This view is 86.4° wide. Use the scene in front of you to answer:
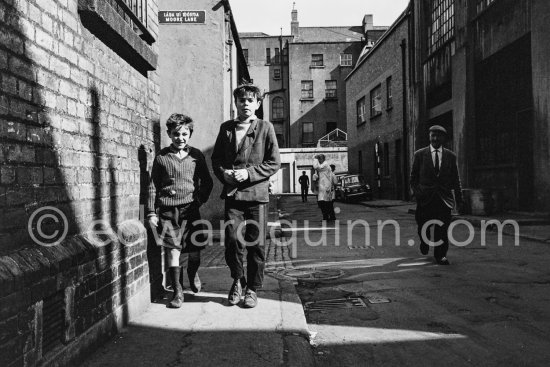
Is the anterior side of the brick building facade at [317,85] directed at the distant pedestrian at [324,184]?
yes

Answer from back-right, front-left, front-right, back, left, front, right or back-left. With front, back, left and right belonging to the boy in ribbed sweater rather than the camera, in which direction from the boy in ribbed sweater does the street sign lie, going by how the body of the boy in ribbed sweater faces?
back

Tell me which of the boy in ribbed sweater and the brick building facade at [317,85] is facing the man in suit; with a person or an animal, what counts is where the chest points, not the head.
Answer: the brick building facade

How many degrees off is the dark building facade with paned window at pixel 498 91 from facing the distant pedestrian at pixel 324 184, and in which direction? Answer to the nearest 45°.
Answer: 0° — it already faces them

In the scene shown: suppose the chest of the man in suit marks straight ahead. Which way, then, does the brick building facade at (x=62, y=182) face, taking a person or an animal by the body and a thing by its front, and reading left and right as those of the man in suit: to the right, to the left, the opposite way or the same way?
to the left

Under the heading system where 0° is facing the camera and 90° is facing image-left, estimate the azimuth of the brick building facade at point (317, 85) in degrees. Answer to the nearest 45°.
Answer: approximately 0°

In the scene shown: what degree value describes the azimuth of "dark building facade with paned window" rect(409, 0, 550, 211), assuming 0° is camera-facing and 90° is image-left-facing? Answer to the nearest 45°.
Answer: approximately 45°

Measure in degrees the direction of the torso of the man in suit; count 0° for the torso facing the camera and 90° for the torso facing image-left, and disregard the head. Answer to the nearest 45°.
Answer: approximately 0°
